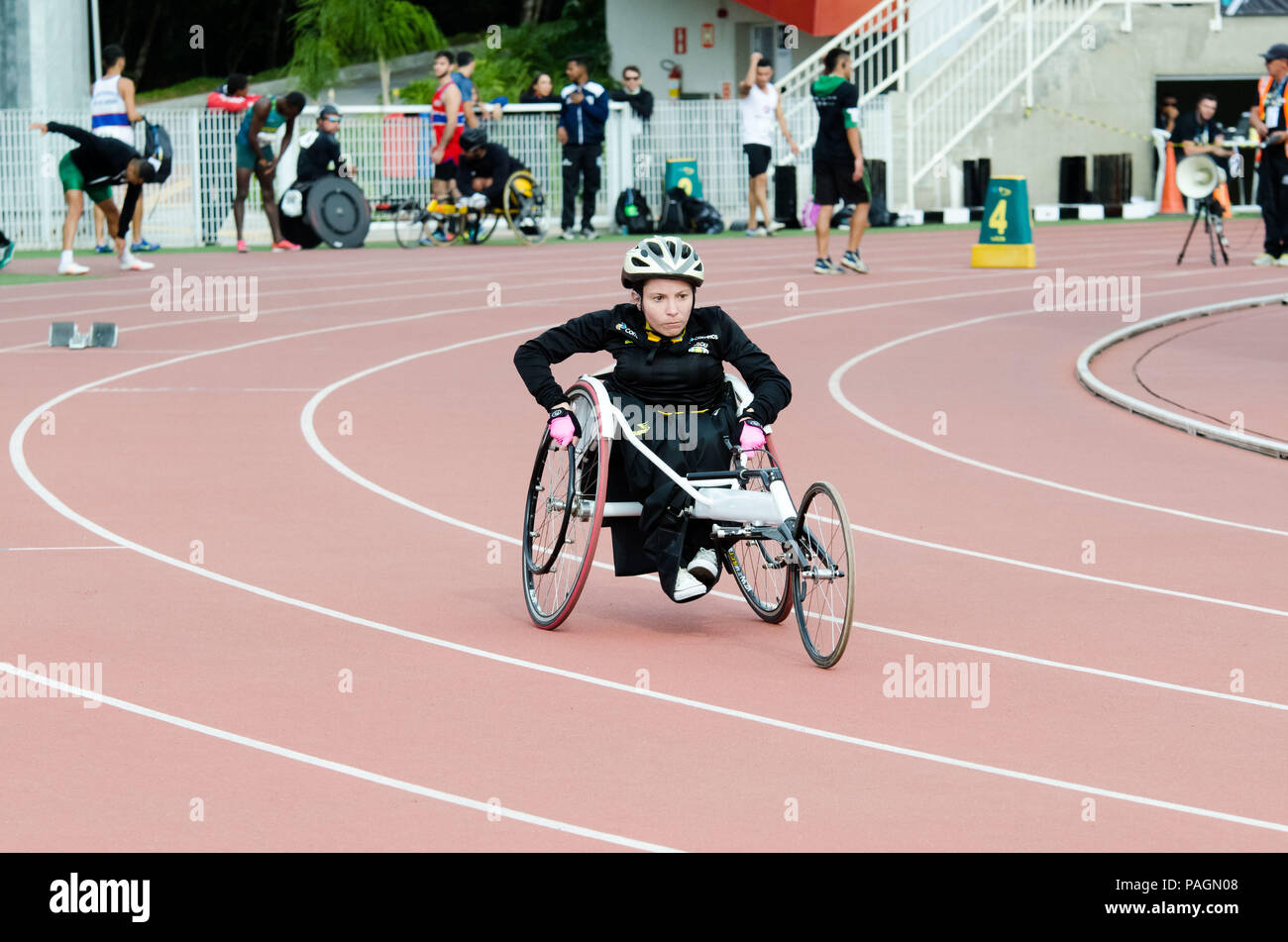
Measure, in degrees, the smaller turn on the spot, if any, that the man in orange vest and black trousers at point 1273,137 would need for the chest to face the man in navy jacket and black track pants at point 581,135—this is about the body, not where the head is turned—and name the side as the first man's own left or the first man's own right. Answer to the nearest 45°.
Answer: approximately 90° to the first man's own right

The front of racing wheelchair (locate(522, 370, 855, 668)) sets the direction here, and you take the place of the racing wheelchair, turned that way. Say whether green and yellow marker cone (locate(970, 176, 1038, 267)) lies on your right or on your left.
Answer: on your left

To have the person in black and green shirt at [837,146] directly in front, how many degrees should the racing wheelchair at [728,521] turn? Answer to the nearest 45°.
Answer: approximately 135° to its left
